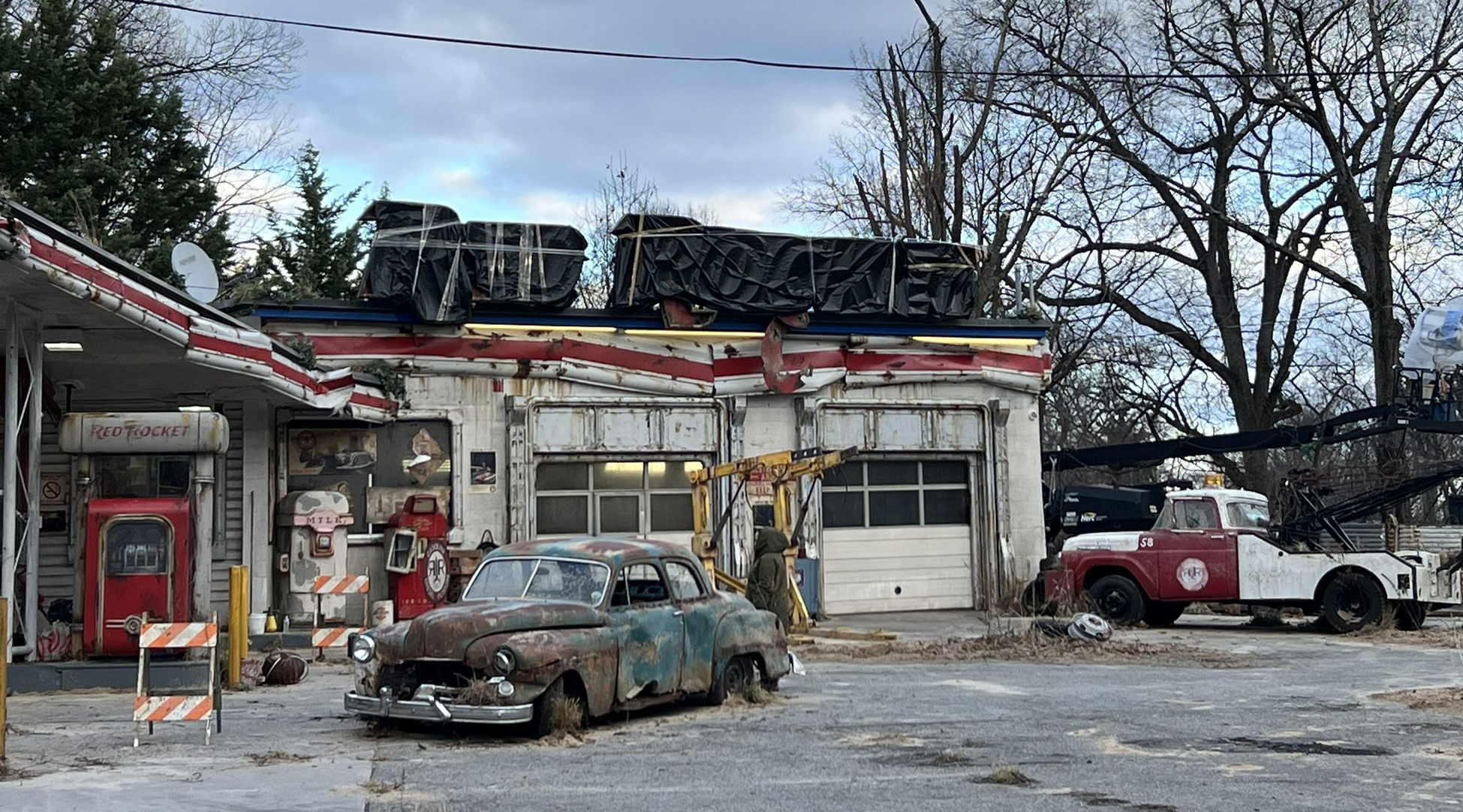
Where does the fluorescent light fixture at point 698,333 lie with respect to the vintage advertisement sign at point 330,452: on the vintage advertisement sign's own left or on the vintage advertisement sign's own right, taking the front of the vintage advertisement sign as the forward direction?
on the vintage advertisement sign's own left

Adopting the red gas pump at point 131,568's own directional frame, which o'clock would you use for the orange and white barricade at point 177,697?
The orange and white barricade is roughly at 12 o'clock from the red gas pump.

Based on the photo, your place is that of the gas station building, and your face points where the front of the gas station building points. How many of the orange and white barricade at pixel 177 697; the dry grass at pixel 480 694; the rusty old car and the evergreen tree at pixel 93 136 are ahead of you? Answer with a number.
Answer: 3

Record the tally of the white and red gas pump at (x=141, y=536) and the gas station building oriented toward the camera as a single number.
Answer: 2

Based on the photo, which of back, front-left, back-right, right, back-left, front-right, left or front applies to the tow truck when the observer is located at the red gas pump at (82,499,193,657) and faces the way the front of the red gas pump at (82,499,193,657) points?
left

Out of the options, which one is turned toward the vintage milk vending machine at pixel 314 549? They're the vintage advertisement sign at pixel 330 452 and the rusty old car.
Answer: the vintage advertisement sign

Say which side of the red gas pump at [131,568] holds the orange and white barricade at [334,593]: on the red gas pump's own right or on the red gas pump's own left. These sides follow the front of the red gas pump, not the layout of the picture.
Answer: on the red gas pump's own left

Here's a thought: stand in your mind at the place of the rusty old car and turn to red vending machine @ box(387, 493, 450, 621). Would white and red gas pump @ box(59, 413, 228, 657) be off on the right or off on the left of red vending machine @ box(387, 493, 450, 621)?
left

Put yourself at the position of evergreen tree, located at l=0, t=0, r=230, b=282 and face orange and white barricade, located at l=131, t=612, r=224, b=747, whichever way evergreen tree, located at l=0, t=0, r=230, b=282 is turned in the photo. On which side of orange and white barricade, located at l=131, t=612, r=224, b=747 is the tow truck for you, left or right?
left

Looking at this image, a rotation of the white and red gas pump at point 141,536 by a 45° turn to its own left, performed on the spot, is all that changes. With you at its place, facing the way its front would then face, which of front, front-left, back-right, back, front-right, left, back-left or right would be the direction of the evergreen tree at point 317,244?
back-left

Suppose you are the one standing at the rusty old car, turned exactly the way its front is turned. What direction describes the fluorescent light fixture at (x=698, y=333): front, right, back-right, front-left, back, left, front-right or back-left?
back-right

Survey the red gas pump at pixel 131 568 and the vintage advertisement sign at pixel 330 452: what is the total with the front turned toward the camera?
2

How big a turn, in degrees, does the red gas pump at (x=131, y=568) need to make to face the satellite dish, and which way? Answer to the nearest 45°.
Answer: approximately 180°

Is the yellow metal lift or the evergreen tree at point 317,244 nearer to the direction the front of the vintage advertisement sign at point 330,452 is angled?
the yellow metal lift

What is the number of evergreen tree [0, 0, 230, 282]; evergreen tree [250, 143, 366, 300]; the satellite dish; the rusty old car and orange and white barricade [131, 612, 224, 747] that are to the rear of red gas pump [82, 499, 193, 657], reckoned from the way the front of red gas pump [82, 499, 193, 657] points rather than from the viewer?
3

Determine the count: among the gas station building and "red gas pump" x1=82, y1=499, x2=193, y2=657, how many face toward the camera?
2
